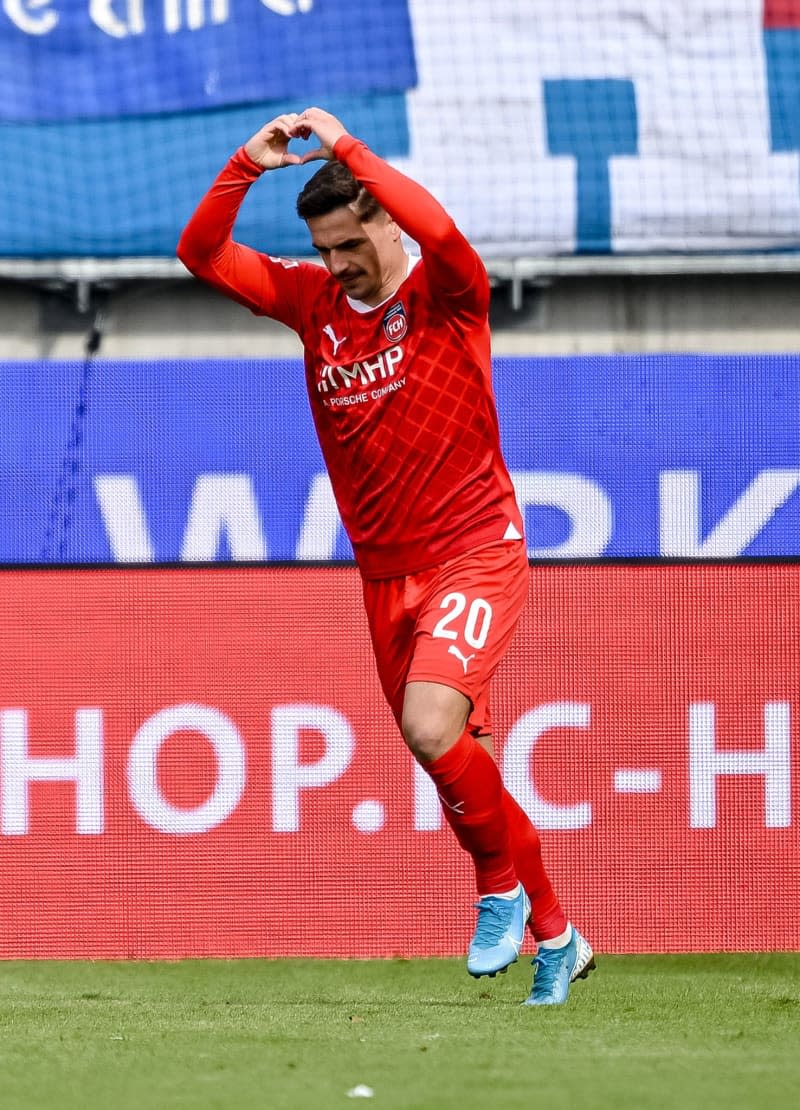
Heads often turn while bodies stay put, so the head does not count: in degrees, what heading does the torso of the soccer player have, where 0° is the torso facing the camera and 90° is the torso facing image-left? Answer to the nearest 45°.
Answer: approximately 45°
